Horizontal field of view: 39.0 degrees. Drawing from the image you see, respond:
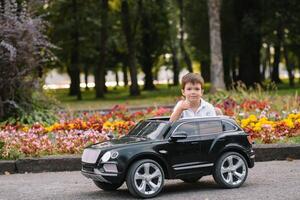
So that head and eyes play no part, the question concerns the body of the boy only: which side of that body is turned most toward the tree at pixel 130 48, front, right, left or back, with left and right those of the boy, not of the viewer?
back

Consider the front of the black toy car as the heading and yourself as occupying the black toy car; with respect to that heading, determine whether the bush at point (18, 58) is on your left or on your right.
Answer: on your right

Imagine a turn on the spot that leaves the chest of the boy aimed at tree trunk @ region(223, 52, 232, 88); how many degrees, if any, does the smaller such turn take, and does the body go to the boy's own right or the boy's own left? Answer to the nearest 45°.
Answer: approximately 180°

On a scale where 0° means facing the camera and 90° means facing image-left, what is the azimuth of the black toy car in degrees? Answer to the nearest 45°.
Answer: approximately 45°

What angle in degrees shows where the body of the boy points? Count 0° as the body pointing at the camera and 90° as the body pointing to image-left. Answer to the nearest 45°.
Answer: approximately 0°

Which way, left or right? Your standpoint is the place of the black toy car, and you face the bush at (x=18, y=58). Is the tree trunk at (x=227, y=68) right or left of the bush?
right

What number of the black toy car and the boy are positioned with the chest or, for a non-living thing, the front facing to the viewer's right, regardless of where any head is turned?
0

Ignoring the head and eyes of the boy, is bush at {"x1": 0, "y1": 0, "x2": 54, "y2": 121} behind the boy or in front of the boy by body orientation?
behind
